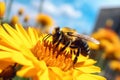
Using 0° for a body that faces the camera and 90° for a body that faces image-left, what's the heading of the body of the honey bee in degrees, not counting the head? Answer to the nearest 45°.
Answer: approximately 90°

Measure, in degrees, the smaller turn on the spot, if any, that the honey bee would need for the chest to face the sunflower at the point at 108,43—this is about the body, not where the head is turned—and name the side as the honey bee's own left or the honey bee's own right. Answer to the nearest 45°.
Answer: approximately 90° to the honey bee's own right

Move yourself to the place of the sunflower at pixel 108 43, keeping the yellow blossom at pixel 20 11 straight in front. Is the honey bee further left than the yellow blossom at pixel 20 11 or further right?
left

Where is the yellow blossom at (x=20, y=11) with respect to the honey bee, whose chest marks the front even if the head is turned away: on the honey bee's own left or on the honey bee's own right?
on the honey bee's own right
